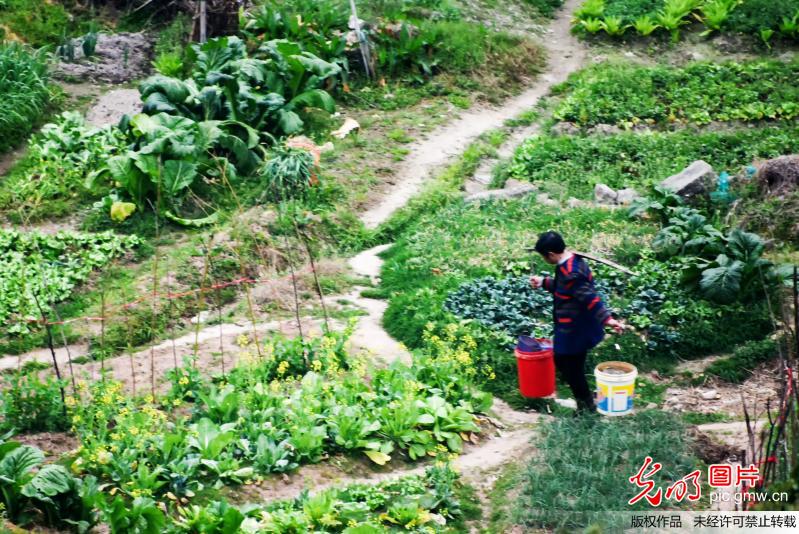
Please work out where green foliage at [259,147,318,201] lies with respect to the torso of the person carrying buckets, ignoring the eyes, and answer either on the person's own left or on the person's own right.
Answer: on the person's own right

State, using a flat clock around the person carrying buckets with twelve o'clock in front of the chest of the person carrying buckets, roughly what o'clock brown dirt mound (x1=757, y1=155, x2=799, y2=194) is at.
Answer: The brown dirt mound is roughly at 4 o'clock from the person carrying buckets.

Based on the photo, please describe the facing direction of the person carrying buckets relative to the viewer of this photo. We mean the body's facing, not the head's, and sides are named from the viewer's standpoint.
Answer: facing to the left of the viewer

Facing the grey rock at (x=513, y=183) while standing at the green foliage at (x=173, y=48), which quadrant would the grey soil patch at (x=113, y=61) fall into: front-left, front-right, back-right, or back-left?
back-right

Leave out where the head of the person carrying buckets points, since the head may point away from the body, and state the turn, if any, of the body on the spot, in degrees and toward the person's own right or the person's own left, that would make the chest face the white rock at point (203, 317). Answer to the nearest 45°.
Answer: approximately 45° to the person's own right

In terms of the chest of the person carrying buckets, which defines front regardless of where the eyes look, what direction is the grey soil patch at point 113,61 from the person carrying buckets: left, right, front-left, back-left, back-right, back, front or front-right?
front-right

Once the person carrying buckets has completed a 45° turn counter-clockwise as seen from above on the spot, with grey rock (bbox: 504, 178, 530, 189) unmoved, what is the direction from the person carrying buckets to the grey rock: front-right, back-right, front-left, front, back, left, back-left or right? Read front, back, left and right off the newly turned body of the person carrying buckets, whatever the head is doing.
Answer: back-right

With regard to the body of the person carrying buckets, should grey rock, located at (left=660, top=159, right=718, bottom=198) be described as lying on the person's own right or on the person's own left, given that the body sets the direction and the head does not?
on the person's own right

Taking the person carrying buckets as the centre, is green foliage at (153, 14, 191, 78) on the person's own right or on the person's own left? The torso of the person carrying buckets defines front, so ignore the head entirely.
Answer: on the person's own right

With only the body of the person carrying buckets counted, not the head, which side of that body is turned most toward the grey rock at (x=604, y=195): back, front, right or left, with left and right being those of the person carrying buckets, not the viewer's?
right

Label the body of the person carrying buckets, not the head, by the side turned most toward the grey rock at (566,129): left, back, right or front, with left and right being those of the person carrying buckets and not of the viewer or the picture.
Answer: right
